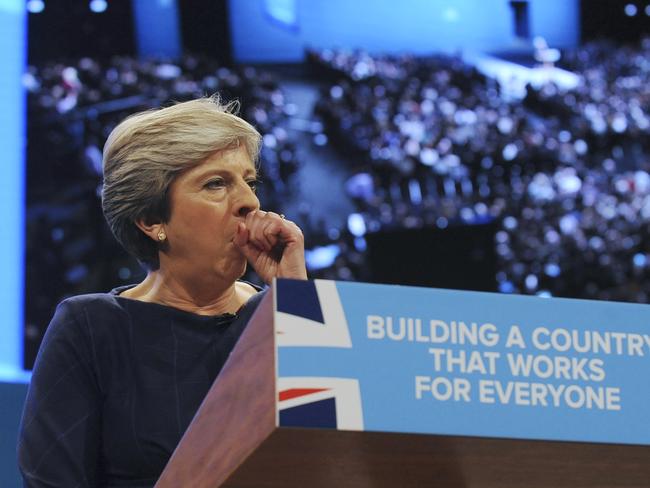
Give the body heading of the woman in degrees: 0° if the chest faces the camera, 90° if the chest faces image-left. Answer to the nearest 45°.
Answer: approximately 315°

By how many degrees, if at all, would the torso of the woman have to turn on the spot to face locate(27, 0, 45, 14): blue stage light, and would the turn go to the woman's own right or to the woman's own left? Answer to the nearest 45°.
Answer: approximately 135° to the woman's own left

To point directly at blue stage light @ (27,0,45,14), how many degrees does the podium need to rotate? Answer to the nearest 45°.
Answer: approximately 180°

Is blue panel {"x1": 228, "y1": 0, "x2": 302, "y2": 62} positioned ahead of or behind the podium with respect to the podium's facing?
behind

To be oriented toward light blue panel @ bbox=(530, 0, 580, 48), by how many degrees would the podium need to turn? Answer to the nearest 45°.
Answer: approximately 135° to its left

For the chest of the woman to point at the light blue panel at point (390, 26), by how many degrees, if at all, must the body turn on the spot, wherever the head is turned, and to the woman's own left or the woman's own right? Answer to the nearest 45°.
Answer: approximately 135° to the woman's own left

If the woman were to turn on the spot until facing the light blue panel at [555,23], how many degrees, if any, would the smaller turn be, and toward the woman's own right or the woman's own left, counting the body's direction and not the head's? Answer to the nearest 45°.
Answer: approximately 90° to the woman's own left

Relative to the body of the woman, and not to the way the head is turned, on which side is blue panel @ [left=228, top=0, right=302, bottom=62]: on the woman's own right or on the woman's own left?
on the woman's own left
